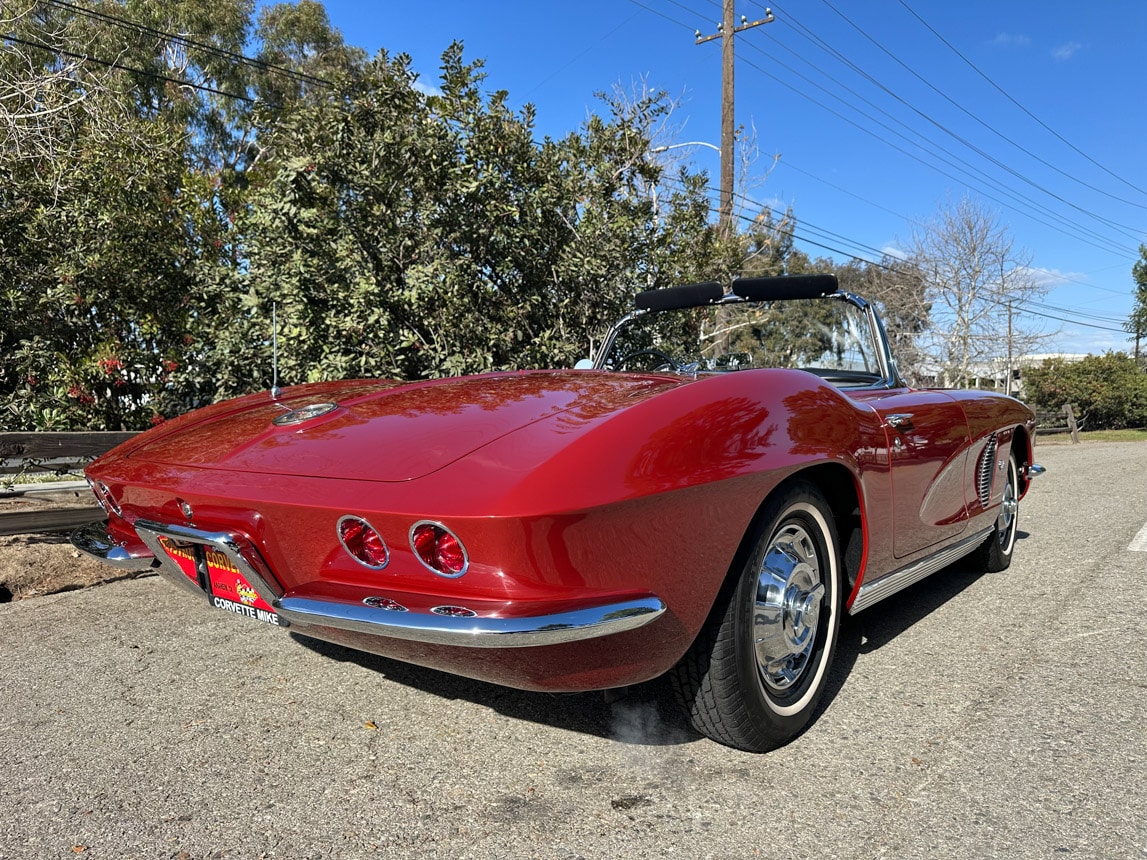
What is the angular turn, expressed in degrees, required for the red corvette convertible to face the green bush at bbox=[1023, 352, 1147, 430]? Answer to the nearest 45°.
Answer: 0° — it already faces it

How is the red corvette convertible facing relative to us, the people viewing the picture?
facing away from the viewer and to the right of the viewer

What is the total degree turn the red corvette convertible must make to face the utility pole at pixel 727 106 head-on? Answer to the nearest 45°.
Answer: approximately 45° to its left

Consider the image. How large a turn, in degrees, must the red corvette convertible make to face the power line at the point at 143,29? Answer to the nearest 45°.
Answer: approximately 90° to its left

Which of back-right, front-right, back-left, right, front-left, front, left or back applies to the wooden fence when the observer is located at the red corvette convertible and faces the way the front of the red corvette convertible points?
left

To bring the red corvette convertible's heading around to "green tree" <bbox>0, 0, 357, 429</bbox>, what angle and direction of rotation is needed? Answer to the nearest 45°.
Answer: approximately 90° to its left

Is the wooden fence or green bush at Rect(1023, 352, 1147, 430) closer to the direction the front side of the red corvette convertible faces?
the green bush

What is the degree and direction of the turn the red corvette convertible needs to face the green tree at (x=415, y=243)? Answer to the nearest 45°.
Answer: approximately 45° to its left

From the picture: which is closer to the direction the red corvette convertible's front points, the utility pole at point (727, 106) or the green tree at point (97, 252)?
the utility pole
